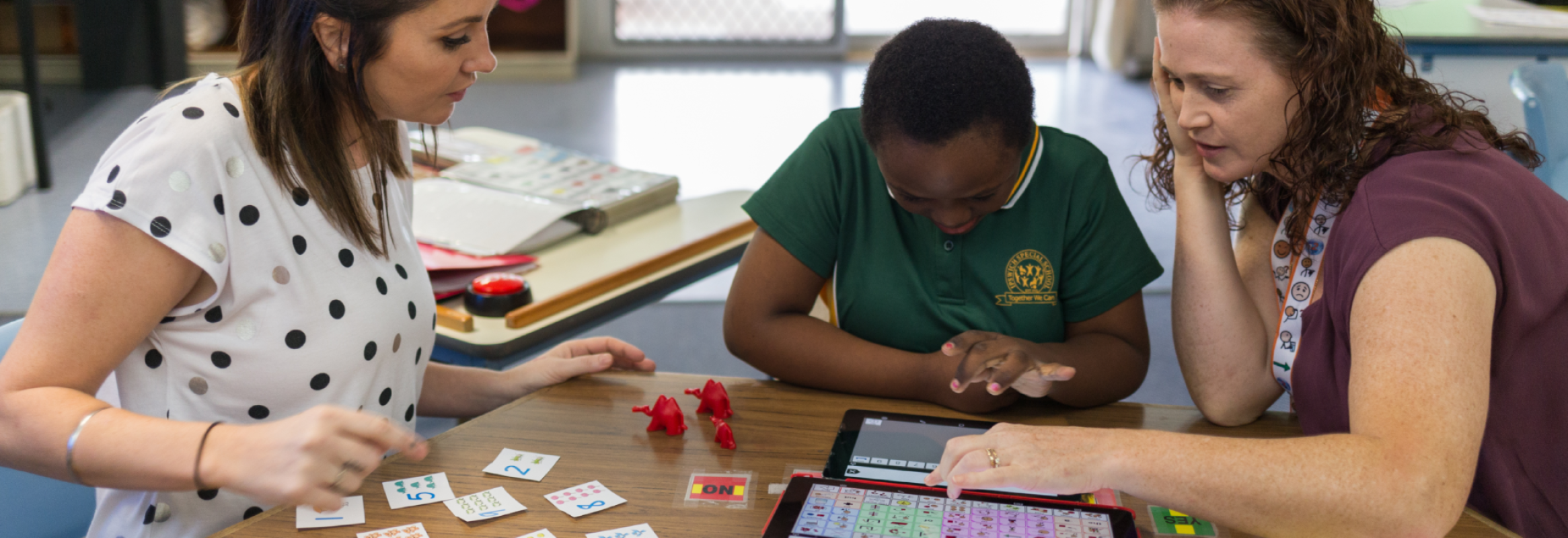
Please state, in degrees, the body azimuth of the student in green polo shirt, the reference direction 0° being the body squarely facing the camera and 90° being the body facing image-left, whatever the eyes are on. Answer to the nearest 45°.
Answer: approximately 0°

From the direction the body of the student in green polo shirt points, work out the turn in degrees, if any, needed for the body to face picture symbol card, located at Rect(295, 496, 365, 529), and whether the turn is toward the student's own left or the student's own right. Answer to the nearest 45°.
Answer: approximately 45° to the student's own right
